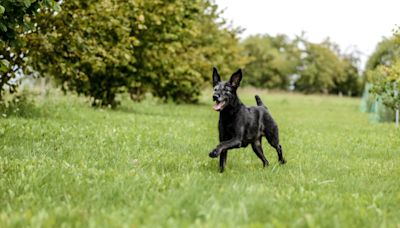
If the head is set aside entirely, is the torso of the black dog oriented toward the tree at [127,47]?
no

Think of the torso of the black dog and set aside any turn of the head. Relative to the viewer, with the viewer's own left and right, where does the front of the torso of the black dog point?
facing the viewer and to the left of the viewer

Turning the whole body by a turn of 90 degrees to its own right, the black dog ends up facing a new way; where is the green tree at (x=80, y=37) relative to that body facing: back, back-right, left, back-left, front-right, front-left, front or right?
front
